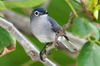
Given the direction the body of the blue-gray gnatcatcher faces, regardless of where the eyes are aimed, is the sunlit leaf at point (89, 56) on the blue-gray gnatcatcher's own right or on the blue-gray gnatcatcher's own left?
on the blue-gray gnatcatcher's own left

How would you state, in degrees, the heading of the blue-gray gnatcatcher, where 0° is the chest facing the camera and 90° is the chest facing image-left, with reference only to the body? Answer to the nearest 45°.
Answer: approximately 45°
